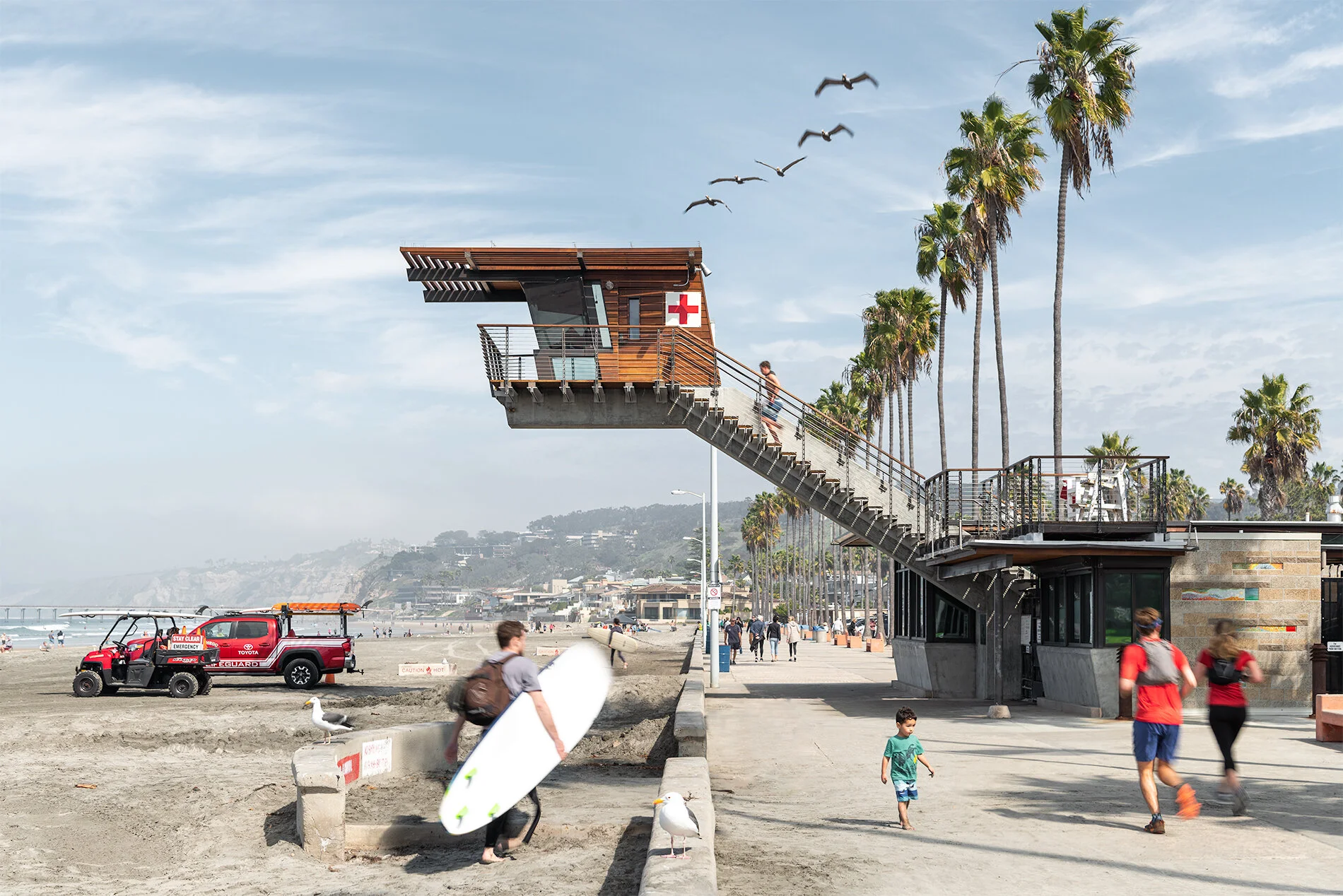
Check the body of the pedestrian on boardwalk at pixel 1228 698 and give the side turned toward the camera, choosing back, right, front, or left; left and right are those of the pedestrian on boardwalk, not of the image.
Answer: back

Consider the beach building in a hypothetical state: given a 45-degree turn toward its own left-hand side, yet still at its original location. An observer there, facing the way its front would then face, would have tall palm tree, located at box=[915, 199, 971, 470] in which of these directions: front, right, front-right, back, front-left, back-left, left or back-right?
back-right

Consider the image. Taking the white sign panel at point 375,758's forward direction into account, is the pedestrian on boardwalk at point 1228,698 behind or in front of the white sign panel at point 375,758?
in front

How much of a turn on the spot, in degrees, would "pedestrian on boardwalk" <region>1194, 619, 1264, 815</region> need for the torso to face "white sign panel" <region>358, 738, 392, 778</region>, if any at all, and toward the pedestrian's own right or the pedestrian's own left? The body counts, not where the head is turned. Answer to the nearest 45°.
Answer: approximately 90° to the pedestrian's own left

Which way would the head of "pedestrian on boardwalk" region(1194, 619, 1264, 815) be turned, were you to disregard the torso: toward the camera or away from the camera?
away from the camera

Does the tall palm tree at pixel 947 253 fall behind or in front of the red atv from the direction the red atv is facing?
behind

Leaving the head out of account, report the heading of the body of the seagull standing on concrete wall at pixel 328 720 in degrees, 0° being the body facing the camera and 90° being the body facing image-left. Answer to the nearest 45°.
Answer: approximately 90°

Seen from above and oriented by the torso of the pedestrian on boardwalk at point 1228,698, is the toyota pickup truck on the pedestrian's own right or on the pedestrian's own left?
on the pedestrian's own left

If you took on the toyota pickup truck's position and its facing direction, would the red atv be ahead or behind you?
ahead

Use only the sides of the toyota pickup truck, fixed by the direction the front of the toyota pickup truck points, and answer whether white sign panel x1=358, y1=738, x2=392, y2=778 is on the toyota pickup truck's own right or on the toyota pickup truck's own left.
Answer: on the toyota pickup truck's own left

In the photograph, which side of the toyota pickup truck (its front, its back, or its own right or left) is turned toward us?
left

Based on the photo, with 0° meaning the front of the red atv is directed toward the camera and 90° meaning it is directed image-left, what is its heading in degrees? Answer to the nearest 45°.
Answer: approximately 90°

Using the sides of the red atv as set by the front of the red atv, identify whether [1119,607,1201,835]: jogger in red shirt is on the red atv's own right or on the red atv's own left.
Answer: on the red atv's own left
